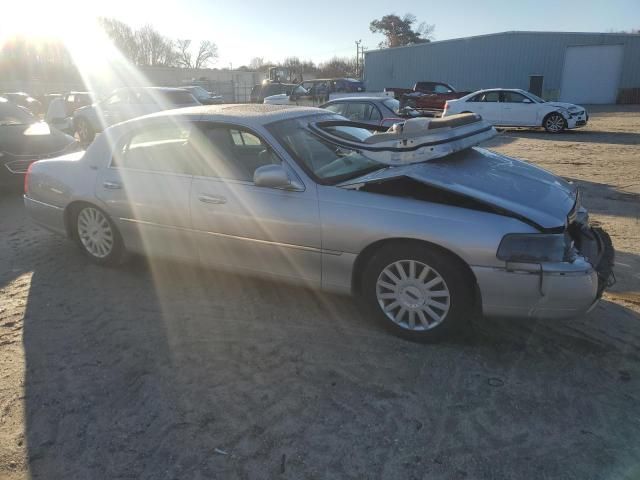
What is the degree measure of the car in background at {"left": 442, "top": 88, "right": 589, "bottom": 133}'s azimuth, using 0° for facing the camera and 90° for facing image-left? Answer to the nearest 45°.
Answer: approximately 270°

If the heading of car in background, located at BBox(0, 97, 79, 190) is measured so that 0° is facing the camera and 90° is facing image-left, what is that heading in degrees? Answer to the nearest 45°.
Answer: approximately 315°

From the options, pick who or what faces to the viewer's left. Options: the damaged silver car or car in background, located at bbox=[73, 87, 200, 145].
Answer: the car in background

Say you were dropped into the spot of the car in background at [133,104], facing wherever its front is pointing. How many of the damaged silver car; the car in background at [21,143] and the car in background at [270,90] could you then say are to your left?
2

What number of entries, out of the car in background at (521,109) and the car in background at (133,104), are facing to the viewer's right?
1

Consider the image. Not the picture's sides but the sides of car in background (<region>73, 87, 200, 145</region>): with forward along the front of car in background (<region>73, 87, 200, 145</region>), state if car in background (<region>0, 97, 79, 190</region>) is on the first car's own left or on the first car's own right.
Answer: on the first car's own left

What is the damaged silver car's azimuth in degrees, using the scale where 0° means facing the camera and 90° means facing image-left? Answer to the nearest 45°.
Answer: approximately 315°

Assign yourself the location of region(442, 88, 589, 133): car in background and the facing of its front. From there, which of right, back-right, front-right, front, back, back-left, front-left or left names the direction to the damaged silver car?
right

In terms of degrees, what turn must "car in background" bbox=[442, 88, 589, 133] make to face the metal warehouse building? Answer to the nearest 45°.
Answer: approximately 90° to its left

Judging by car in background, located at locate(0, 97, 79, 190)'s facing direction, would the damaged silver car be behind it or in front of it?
in front

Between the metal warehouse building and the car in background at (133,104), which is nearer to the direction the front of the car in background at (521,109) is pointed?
the metal warehouse building

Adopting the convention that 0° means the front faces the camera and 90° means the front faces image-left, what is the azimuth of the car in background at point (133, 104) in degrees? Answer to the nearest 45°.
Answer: approximately 90°
